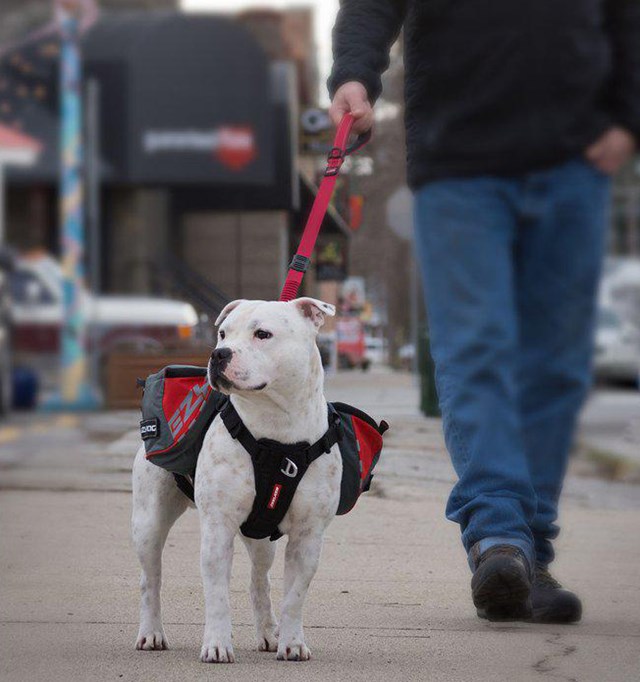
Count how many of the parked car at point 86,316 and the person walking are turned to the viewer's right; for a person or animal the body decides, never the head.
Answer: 1

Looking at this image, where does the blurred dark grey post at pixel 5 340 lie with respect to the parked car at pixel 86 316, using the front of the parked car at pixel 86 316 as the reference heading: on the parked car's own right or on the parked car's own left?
on the parked car's own right

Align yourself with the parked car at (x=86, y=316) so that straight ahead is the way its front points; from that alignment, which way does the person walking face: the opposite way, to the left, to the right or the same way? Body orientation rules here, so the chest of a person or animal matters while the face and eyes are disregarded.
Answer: to the right

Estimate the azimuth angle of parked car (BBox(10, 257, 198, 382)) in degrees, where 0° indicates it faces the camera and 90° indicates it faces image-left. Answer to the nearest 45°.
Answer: approximately 270°

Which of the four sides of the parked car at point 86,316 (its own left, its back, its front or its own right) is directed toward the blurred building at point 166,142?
left

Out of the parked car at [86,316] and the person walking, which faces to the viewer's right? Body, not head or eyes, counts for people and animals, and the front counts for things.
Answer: the parked car

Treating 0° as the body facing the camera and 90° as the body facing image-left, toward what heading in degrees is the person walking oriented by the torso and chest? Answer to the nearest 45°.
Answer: approximately 0°

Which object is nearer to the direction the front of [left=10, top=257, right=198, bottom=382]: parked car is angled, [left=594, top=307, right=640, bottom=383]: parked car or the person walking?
the parked car
